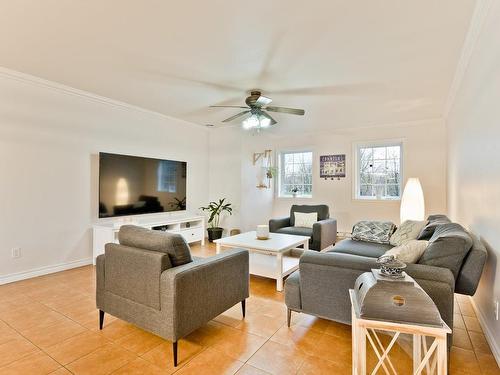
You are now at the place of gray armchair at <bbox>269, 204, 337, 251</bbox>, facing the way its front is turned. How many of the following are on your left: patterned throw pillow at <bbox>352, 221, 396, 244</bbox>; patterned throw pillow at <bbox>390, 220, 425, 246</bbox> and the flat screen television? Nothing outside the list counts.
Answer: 2

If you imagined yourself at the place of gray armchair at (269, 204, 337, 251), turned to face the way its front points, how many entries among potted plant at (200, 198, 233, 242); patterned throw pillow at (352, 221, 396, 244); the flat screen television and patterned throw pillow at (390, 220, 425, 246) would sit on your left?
2

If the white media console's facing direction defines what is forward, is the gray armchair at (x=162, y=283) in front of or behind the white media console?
in front

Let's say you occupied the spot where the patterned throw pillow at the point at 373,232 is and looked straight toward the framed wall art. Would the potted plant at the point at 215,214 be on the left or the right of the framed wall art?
left

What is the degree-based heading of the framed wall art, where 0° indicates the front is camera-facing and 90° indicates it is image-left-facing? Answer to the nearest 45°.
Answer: approximately 0°

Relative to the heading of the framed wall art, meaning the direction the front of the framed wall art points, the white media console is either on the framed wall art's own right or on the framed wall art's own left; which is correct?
on the framed wall art's own right

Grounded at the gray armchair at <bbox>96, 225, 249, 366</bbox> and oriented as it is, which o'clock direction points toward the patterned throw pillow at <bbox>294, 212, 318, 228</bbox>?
The patterned throw pillow is roughly at 12 o'clock from the gray armchair.

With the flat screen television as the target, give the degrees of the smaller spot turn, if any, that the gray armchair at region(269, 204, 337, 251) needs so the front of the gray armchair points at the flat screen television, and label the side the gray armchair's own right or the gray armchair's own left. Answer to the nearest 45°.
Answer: approximately 45° to the gray armchair's own right

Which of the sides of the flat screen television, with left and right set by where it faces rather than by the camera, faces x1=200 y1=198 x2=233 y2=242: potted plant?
left

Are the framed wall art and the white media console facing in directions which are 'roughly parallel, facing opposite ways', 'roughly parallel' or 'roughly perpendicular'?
roughly perpendicular

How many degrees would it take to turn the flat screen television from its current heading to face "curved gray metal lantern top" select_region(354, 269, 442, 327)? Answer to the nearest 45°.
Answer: approximately 45° to its right

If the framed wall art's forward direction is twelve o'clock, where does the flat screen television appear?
The flat screen television is roughly at 2 o'clock from the framed wall art.
